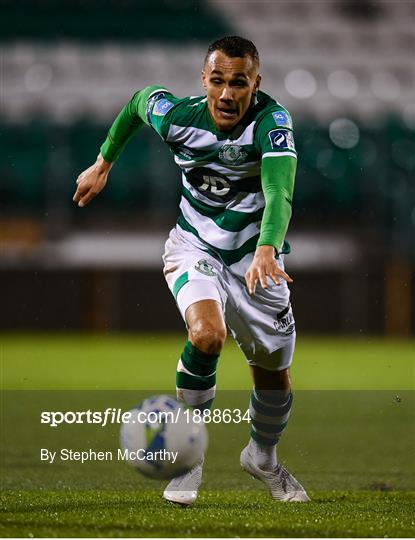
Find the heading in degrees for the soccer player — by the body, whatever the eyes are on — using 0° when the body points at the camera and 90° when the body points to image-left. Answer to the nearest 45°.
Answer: approximately 0°
